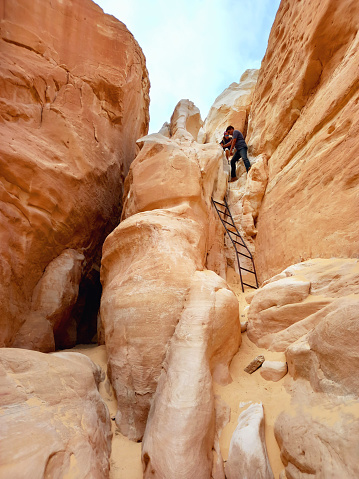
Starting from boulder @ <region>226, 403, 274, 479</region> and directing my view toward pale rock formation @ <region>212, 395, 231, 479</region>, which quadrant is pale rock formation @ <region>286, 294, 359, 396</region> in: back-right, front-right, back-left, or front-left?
back-right

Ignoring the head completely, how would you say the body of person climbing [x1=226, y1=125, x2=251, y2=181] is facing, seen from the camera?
to the viewer's left

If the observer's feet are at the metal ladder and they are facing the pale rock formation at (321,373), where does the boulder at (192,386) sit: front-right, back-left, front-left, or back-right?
front-right

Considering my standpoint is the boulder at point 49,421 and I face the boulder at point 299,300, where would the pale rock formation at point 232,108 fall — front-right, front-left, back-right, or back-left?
front-left
